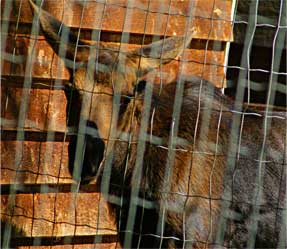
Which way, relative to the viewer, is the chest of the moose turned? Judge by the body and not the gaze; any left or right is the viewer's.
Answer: facing the viewer and to the left of the viewer
